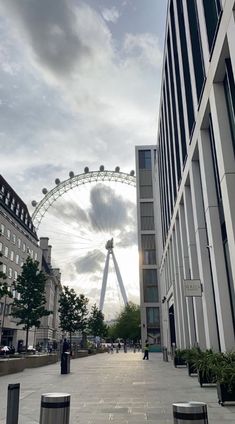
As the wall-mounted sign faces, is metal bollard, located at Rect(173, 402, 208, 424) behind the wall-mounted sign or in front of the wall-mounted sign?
in front

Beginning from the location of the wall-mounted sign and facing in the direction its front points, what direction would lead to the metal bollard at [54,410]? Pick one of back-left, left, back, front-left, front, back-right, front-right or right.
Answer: front
